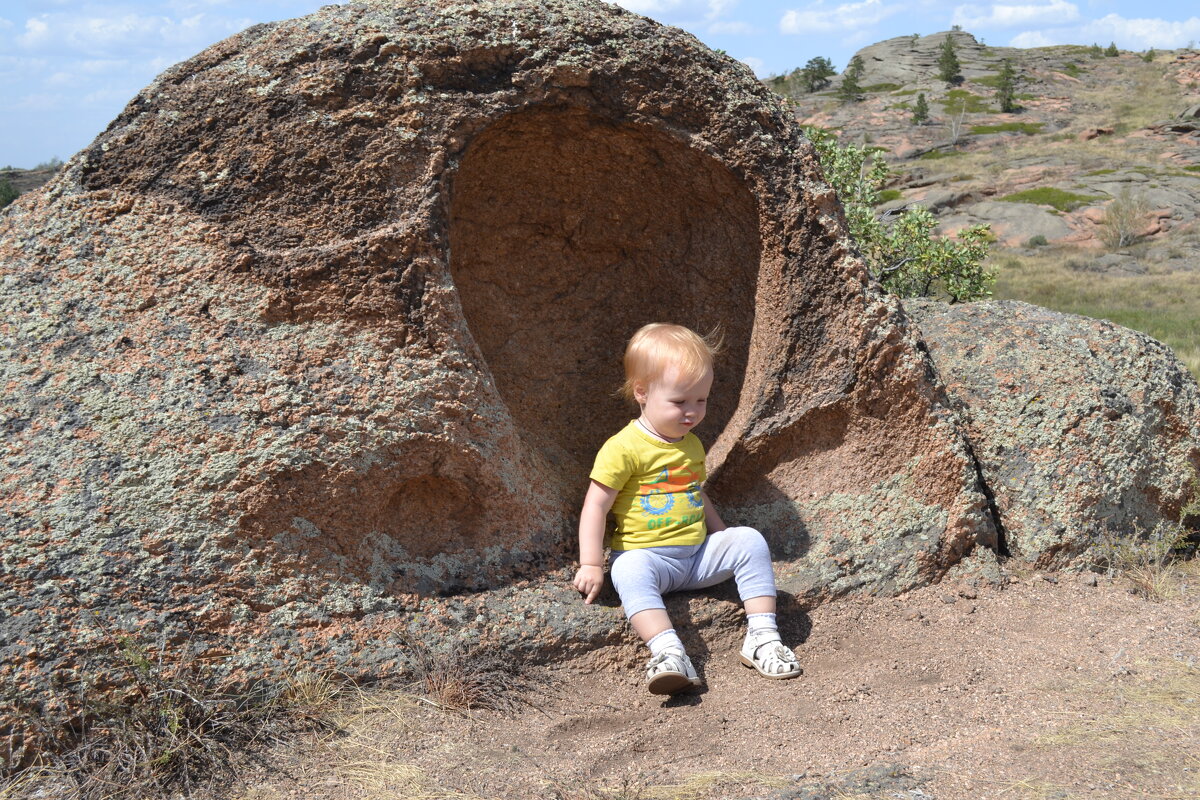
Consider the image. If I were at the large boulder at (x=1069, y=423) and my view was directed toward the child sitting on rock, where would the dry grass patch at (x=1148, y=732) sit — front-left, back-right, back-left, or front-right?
front-left

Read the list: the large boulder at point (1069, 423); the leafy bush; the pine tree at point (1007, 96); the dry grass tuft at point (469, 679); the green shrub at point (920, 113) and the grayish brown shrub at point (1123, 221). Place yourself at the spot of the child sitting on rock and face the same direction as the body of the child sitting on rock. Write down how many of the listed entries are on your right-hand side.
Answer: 1

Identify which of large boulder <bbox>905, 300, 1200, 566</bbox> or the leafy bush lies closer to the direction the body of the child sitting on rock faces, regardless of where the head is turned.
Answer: the large boulder

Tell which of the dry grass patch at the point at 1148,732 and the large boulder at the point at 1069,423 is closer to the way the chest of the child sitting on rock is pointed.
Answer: the dry grass patch

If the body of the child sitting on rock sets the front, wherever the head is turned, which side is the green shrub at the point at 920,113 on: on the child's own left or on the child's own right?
on the child's own left

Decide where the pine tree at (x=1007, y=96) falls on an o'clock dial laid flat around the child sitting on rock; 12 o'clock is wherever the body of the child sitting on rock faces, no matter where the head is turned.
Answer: The pine tree is roughly at 8 o'clock from the child sitting on rock.

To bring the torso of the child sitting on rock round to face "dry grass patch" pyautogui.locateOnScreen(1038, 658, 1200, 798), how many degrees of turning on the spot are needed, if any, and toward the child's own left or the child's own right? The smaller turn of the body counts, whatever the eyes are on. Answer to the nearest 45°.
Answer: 0° — they already face it

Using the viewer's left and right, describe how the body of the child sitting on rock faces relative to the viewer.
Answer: facing the viewer and to the right of the viewer

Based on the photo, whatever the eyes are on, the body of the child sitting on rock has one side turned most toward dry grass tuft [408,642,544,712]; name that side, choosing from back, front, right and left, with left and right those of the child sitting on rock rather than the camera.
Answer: right

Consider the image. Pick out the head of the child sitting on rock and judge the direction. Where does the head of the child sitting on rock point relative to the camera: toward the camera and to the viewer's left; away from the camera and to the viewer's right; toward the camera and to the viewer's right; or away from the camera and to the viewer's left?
toward the camera and to the viewer's right

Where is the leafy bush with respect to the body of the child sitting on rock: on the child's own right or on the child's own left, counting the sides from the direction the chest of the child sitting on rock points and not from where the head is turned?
on the child's own left
